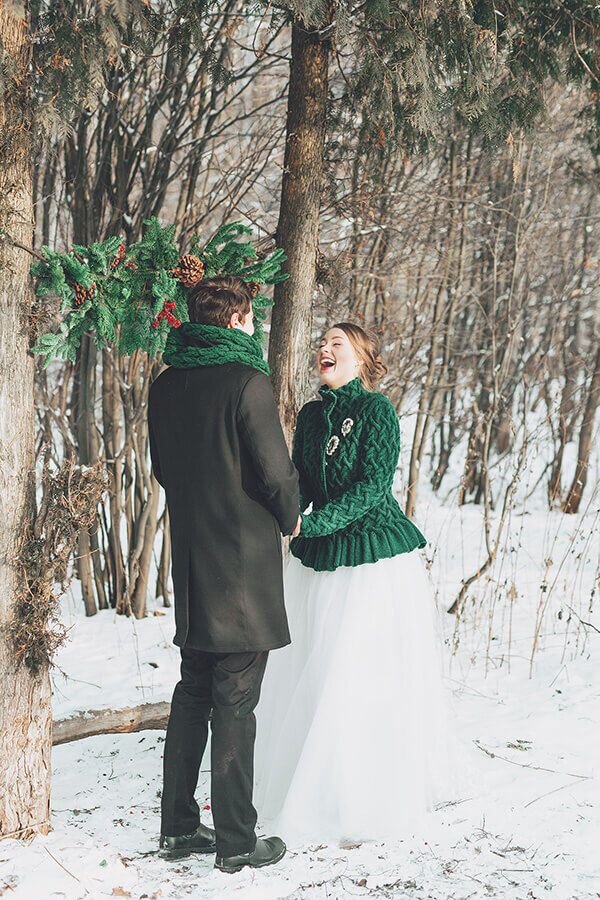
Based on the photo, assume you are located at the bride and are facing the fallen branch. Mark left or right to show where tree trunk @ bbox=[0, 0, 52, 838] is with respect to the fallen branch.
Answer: left

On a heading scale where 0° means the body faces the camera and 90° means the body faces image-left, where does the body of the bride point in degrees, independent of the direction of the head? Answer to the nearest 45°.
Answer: approximately 45°

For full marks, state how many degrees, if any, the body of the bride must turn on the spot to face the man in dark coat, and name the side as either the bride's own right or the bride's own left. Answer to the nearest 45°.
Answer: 0° — they already face them

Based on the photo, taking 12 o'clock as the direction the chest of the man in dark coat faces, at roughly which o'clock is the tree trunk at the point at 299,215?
The tree trunk is roughly at 11 o'clock from the man in dark coat.

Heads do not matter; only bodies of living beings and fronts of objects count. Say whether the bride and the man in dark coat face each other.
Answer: yes

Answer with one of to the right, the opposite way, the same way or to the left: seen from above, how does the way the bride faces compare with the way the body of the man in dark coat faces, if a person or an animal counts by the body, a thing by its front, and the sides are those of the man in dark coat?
the opposite way

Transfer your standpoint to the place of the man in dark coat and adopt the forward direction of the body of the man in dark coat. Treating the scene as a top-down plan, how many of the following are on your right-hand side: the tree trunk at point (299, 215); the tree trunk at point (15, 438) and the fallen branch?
0

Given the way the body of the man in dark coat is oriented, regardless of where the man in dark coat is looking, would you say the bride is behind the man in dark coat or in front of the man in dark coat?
in front

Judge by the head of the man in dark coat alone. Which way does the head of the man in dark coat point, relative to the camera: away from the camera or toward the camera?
away from the camera

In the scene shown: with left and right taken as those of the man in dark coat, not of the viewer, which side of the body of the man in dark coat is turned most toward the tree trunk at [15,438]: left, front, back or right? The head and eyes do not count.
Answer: left

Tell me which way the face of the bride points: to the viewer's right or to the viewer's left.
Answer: to the viewer's left

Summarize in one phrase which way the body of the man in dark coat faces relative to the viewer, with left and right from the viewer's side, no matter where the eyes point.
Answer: facing away from the viewer and to the right of the viewer

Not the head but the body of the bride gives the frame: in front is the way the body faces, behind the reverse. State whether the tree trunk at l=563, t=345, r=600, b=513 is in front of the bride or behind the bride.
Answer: behind
